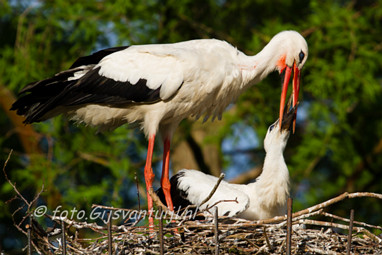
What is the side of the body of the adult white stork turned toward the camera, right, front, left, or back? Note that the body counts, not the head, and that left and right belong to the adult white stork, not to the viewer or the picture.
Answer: right

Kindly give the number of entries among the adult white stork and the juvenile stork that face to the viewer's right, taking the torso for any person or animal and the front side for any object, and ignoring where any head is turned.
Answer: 2

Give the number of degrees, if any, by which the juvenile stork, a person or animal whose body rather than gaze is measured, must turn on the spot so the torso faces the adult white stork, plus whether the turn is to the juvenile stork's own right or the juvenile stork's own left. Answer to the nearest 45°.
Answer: approximately 180°

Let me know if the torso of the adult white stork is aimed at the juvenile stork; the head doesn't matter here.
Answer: yes

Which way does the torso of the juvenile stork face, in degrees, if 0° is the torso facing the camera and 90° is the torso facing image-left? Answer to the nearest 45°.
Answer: approximately 270°
